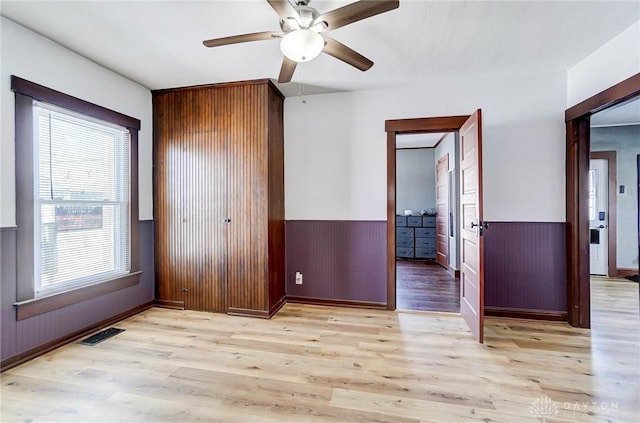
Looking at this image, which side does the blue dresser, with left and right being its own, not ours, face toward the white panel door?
left

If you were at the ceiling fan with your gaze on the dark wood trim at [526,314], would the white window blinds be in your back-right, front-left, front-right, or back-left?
back-left

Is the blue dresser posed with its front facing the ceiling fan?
yes

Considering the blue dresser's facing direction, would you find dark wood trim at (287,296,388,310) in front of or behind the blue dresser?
in front

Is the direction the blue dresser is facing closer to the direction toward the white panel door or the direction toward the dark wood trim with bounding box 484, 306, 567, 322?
the dark wood trim

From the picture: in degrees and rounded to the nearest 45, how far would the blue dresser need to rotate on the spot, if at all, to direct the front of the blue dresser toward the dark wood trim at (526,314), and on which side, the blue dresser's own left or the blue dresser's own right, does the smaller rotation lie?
0° — it already faces it

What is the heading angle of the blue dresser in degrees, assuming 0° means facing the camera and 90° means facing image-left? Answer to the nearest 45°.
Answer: approximately 0°

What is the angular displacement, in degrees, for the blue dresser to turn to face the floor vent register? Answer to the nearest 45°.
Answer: approximately 45° to its right

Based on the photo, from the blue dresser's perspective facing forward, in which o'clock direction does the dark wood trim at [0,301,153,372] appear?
The dark wood trim is roughly at 1 o'clock from the blue dresser.

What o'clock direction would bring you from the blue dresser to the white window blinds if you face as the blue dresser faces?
The white window blinds is roughly at 1 o'clock from the blue dresser.
